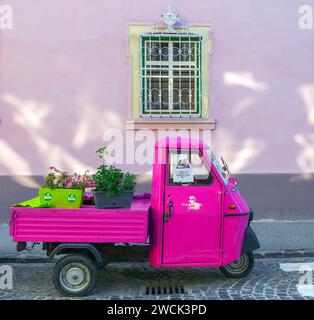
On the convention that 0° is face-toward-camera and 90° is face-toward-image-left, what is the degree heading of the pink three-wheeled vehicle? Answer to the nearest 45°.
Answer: approximately 270°
